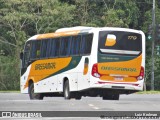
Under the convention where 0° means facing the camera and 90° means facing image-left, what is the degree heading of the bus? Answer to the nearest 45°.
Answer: approximately 135°
